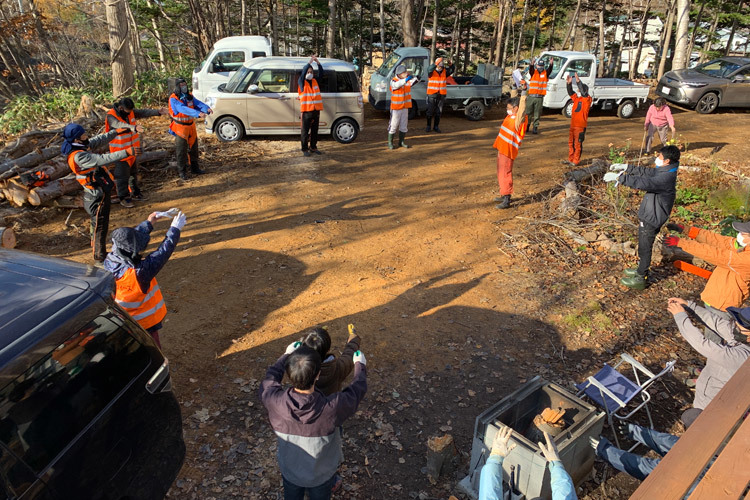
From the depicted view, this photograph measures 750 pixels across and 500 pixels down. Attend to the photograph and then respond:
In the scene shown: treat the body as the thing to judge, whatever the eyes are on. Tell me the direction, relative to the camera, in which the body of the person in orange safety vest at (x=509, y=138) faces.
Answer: to the viewer's left

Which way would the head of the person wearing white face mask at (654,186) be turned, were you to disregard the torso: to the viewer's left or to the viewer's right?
to the viewer's left

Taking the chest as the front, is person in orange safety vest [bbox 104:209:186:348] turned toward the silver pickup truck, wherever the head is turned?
yes

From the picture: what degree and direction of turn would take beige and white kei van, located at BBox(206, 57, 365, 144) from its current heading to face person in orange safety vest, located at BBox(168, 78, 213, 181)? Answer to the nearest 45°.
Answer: approximately 45° to its left

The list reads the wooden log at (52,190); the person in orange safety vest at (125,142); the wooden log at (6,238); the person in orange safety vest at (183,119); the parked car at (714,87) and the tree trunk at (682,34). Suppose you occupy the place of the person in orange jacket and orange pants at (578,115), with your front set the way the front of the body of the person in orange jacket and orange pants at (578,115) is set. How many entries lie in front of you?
4

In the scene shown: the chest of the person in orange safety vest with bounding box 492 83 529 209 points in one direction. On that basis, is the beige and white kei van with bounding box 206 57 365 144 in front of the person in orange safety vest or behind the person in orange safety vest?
in front

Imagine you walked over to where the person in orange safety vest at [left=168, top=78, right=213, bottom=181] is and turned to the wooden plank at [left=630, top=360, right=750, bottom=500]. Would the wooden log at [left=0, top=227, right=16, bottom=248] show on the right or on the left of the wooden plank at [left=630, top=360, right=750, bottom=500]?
right

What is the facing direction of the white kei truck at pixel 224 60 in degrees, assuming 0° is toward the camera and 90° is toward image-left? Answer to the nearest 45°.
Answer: approximately 45°

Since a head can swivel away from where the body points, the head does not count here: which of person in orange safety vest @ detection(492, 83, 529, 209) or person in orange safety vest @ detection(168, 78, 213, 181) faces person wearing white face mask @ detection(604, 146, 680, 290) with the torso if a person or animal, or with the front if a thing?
person in orange safety vest @ detection(168, 78, 213, 181)

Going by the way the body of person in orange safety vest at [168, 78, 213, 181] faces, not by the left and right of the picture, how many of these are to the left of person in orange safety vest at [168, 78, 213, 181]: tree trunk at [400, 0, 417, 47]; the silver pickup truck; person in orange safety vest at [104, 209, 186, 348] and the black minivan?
2

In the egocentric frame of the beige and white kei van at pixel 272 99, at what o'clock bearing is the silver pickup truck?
The silver pickup truck is roughly at 5 o'clock from the beige and white kei van.

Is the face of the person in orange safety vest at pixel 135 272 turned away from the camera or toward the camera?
away from the camera

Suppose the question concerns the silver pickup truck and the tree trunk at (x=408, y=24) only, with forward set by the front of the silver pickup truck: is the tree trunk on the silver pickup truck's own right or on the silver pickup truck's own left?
on the silver pickup truck's own right
